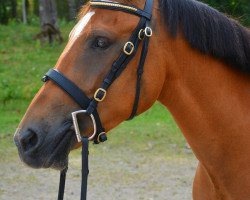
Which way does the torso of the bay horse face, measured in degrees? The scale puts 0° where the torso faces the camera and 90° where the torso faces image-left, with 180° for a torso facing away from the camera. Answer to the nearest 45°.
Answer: approximately 90°
